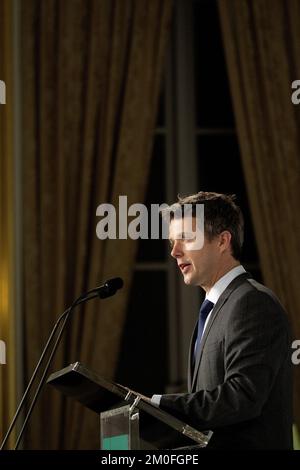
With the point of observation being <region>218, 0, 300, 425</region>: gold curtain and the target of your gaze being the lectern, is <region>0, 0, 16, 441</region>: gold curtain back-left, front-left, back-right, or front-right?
front-right

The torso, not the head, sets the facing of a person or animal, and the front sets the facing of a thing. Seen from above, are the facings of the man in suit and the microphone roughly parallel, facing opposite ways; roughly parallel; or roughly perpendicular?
roughly parallel, facing opposite ways

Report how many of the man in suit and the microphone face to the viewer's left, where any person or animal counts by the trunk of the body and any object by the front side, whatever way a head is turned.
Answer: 1

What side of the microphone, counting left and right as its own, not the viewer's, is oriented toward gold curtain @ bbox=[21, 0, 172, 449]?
left

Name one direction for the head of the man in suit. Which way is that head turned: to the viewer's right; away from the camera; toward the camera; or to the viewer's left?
to the viewer's left

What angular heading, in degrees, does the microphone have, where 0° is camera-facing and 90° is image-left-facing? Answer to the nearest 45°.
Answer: approximately 270°

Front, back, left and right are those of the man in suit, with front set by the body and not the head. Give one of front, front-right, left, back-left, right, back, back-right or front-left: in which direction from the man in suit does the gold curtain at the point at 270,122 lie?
right

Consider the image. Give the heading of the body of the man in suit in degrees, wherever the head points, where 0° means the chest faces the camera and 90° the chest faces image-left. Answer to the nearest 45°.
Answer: approximately 90°
